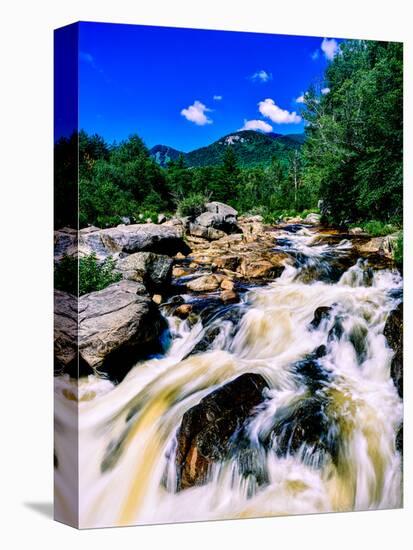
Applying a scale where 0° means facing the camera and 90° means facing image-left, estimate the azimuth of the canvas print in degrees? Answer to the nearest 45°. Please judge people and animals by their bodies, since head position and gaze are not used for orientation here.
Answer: approximately 315°
